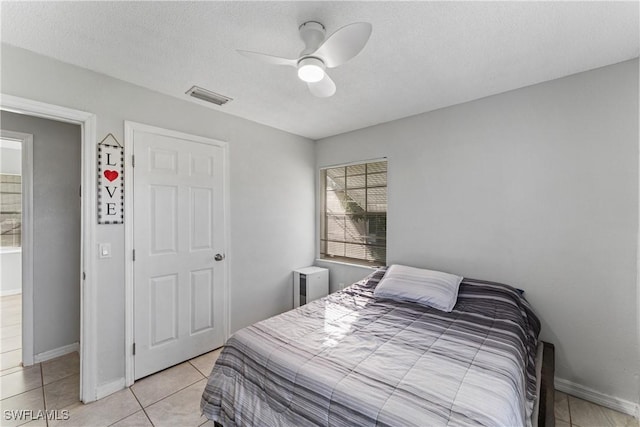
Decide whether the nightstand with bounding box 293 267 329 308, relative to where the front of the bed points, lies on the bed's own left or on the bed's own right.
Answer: on the bed's own right

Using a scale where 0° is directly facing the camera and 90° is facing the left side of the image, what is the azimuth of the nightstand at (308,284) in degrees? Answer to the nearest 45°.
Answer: approximately 45°

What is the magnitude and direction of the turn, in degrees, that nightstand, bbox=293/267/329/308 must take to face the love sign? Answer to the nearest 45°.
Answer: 0° — it already faces it

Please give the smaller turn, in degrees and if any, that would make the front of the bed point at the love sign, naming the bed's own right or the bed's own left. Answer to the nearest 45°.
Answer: approximately 45° to the bed's own right

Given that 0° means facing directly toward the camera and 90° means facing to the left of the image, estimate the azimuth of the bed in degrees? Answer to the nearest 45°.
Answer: approximately 45°

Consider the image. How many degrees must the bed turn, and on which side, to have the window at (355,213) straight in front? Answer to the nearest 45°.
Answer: approximately 135° to its right

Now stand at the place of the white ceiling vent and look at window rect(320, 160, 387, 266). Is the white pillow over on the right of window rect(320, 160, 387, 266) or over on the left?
right
